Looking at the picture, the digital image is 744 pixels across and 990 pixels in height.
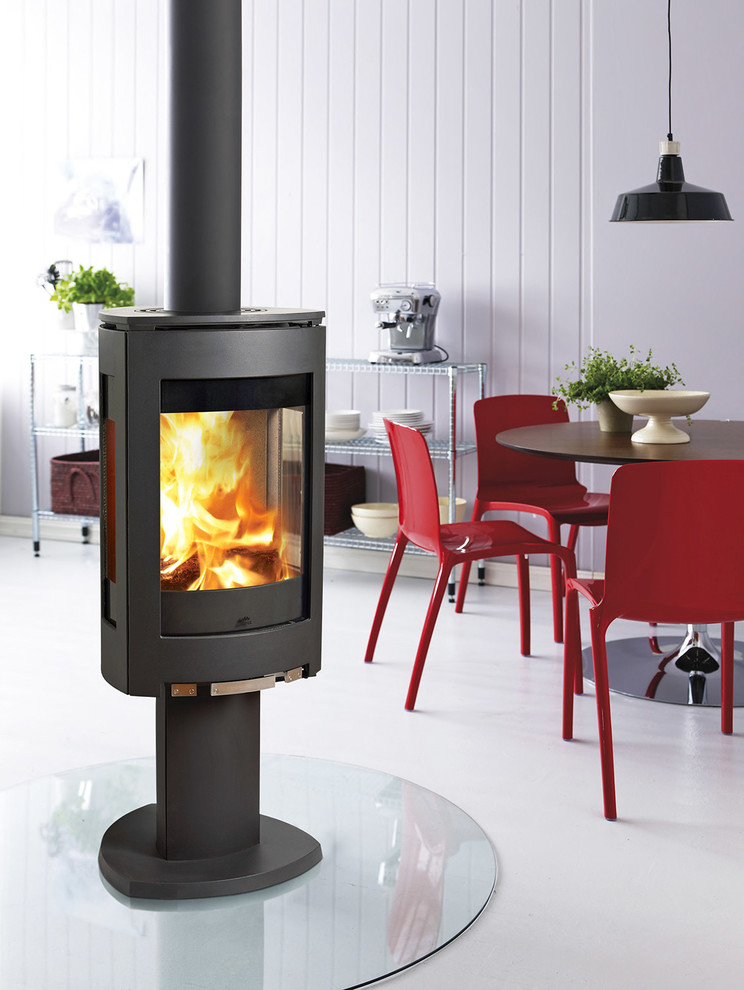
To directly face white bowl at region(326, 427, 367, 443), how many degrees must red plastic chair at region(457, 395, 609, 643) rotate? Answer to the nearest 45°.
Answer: approximately 180°

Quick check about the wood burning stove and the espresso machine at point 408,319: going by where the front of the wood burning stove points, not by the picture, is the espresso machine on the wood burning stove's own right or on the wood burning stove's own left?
on the wood burning stove's own left

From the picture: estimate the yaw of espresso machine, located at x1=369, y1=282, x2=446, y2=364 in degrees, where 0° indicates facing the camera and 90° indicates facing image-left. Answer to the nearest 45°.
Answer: approximately 45°

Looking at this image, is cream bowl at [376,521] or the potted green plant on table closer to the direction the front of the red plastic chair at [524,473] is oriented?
the potted green plant on table
